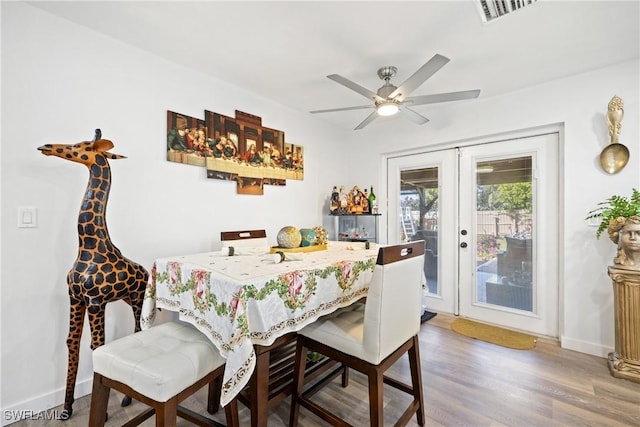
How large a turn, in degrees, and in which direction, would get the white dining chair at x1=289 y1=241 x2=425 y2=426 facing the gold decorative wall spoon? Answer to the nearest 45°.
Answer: approximately 90° to its right

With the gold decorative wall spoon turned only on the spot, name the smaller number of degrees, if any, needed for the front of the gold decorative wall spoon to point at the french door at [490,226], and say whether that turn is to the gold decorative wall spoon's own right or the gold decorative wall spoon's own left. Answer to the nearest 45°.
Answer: approximately 90° to the gold decorative wall spoon's own right

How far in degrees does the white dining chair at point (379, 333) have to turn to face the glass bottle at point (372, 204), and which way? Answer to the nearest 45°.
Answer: approximately 45° to its right

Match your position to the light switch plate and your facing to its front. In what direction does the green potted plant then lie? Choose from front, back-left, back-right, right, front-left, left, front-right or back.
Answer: front-left

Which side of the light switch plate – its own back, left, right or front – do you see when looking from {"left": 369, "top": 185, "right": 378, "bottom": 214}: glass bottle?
left

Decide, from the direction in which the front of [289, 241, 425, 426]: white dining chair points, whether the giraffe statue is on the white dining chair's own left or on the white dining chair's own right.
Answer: on the white dining chair's own left

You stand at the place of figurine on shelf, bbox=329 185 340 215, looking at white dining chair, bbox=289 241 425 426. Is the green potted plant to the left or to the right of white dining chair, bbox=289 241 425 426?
left

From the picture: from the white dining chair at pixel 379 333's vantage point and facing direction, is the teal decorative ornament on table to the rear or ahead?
ahead

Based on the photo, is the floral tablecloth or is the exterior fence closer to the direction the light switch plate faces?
the floral tablecloth

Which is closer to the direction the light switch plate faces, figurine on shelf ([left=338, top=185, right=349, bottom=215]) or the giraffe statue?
the giraffe statue

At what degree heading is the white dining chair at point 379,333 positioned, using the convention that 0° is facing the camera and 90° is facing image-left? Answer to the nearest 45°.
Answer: approximately 135°
